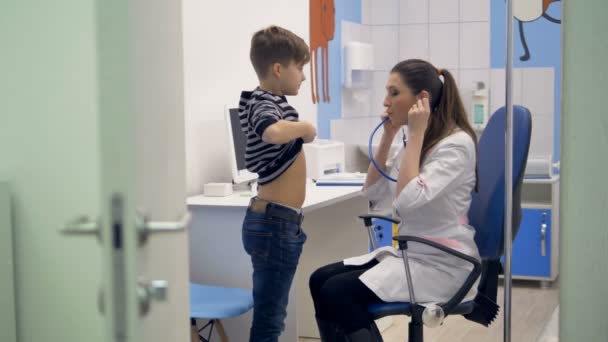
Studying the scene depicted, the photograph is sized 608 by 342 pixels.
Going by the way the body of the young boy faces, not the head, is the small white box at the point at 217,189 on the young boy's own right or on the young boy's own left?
on the young boy's own left

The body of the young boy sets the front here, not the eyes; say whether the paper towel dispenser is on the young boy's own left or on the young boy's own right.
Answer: on the young boy's own left

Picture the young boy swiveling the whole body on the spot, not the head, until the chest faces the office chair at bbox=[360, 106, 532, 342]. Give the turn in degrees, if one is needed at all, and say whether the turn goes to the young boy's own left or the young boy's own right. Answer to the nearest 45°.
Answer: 0° — they already face it

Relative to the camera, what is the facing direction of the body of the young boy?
to the viewer's right

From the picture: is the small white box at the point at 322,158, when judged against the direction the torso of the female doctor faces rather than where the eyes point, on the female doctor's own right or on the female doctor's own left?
on the female doctor's own right

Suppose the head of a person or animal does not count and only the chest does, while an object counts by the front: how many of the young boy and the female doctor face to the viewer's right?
1

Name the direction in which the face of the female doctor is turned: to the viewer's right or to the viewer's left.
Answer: to the viewer's left

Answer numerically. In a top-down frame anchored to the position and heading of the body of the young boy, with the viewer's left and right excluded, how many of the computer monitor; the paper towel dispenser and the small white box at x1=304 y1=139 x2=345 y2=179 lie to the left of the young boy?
3

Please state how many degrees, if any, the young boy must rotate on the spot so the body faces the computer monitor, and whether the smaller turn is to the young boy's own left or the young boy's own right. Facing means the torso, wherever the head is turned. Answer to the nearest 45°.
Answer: approximately 90° to the young boy's own left

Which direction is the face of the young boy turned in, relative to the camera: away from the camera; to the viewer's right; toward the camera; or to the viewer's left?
to the viewer's right

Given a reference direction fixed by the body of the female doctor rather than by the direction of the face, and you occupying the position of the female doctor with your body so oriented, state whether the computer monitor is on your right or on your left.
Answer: on your right

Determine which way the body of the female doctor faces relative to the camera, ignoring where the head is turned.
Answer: to the viewer's left

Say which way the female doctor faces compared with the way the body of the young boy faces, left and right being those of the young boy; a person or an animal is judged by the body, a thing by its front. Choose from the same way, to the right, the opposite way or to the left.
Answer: the opposite way
